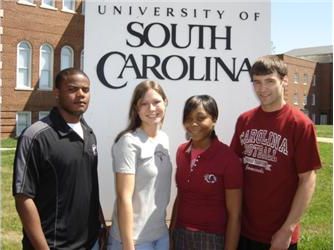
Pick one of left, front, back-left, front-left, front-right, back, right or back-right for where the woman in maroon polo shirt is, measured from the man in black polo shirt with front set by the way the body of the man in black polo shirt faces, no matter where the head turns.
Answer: front-left

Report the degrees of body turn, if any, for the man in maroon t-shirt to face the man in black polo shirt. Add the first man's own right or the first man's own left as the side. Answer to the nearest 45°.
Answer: approximately 45° to the first man's own right

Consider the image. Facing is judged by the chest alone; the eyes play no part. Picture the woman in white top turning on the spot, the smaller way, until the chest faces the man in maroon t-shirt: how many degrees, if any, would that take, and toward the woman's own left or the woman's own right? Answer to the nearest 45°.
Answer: approximately 45° to the woman's own left

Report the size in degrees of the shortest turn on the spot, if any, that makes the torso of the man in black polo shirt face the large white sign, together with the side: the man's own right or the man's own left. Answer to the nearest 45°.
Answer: approximately 90° to the man's own left

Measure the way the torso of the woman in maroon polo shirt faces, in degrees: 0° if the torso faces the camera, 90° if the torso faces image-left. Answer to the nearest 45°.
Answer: approximately 45°

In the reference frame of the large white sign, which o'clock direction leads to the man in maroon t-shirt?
The man in maroon t-shirt is roughly at 11 o'clock from the large white sign.
